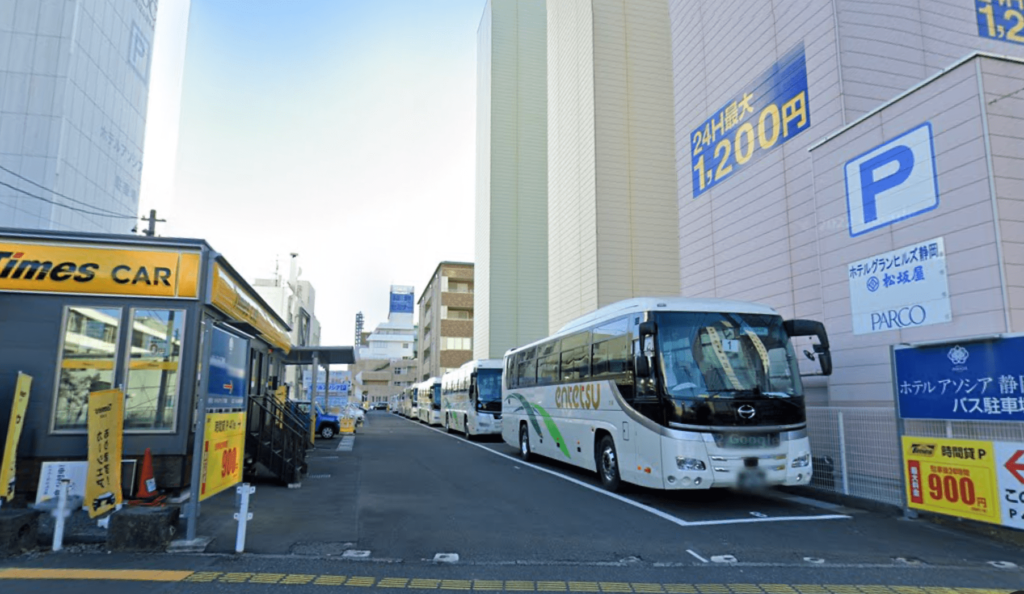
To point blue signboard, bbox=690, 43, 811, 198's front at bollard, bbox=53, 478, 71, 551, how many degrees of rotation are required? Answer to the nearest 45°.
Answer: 0° — it already faces it

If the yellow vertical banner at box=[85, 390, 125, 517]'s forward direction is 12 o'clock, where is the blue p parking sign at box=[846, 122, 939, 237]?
The blue p parking sign is roughly at 10 o'clock from the yellow vertical banner.

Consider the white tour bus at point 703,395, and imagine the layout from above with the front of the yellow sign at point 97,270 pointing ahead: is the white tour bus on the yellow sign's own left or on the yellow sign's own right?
on the yellow sign's own left

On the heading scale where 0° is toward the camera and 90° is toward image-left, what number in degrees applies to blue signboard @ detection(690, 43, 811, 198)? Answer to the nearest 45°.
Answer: approximately 45°

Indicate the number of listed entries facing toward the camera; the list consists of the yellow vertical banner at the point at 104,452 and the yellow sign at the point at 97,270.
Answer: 2

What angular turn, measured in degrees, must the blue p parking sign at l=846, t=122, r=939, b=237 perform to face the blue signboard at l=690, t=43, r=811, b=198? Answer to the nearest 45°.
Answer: approximately 90° to its right

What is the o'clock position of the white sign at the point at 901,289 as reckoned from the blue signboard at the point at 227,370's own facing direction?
The white sign is roughly at 11 o'clock from the blue signboard.

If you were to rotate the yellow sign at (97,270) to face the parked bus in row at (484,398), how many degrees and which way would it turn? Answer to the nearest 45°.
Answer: approximately 135° to its left

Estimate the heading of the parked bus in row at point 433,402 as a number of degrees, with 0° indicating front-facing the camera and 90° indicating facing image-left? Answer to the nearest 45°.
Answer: approximately 315°

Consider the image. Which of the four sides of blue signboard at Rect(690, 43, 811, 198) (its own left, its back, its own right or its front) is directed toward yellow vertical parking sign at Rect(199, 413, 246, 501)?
front
